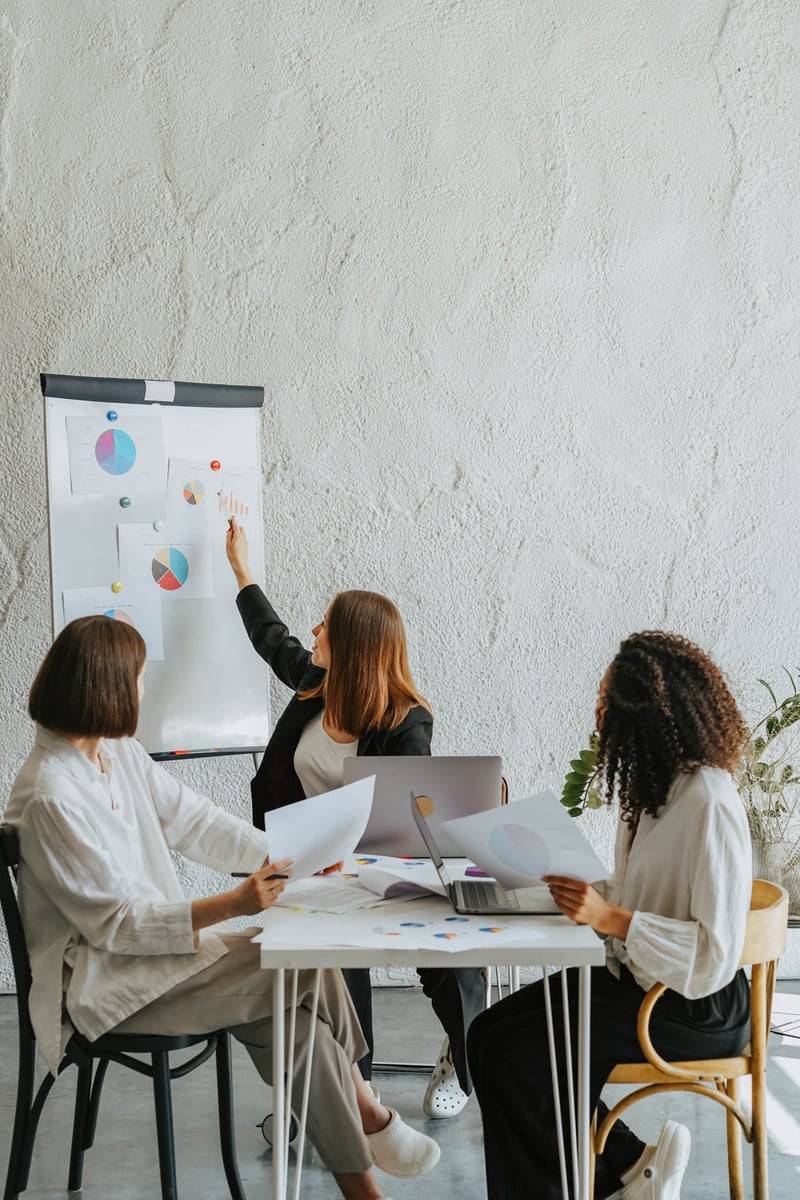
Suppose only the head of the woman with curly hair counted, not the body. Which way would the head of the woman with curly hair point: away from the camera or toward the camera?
away from the camera

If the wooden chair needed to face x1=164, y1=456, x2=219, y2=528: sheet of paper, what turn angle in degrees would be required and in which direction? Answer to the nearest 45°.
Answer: approximately 45° to its right

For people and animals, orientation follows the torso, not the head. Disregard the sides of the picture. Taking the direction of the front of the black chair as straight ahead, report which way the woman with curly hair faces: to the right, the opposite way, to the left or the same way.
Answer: the opposite way

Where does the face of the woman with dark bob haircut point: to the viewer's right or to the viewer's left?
to the viewer's right

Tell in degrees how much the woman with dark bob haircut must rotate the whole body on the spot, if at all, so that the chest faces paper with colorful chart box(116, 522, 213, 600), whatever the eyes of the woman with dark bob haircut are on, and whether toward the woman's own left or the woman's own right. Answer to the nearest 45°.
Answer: approximately 90° to the woman's own left

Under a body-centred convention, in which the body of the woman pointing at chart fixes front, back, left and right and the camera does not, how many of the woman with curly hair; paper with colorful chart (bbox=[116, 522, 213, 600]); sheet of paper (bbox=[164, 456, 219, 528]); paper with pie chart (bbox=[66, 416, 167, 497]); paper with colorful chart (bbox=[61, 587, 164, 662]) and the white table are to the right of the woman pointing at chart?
4

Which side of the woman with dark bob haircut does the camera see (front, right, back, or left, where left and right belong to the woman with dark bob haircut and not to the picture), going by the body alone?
right

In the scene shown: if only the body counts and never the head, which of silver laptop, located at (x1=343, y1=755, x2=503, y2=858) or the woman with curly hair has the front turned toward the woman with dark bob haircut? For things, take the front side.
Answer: the woman with curly hair

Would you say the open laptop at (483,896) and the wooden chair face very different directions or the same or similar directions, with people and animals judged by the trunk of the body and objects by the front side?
very different directions

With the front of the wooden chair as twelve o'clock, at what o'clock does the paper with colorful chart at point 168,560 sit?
The paper with colorful chart is roughly at 1 o'clock from the wooden chair.
